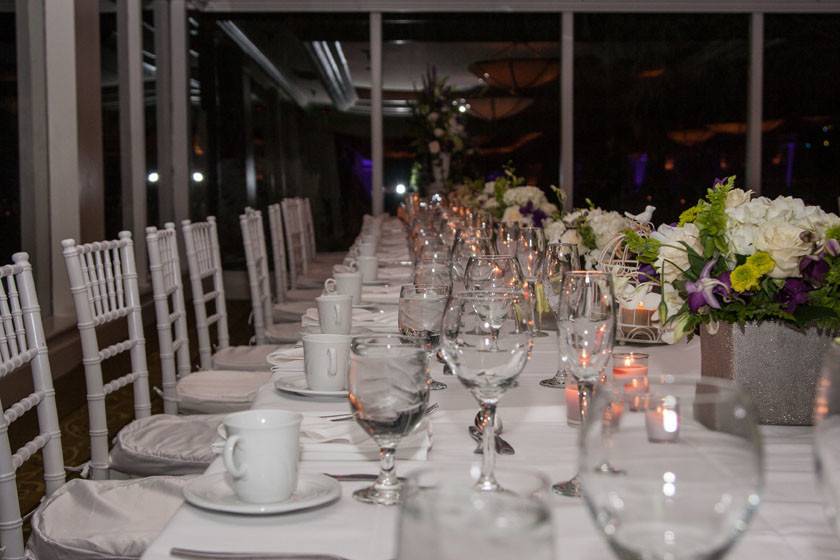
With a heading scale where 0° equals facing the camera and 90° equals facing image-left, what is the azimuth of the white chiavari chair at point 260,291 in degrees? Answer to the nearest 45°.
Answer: approximately 270°

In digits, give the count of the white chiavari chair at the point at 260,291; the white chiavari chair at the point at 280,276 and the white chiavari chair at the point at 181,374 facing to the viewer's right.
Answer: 3

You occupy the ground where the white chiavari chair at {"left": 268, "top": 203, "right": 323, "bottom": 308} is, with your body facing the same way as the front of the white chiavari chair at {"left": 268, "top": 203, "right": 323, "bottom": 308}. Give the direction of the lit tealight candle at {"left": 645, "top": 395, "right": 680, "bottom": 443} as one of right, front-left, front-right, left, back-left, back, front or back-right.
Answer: right

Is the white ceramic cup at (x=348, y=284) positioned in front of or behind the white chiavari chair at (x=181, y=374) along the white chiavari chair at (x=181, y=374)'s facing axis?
in front

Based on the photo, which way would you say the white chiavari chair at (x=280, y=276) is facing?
to the viewer's right

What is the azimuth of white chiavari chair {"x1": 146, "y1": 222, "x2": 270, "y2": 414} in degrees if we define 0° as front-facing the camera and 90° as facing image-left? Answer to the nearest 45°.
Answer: approximately 270°

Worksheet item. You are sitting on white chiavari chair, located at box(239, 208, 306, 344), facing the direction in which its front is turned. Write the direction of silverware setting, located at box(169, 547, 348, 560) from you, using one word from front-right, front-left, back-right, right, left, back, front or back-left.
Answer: right

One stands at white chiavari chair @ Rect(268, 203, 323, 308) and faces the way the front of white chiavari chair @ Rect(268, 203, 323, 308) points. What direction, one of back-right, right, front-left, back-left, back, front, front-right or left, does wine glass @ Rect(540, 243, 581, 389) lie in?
right

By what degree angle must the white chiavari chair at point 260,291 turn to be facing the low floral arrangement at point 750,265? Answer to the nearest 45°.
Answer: approximately 90° to its right

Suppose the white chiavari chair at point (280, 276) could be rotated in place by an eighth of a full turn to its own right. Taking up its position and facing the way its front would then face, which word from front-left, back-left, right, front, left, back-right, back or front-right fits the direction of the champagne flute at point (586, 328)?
front-right

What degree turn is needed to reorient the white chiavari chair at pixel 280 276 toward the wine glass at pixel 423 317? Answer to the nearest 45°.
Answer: approximately 90° to its right

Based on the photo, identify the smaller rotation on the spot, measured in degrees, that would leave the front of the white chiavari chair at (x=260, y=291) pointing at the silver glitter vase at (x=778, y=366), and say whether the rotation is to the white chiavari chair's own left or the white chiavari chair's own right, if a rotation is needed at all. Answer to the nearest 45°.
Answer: approximately 90° to the white chiavari chair's own right
